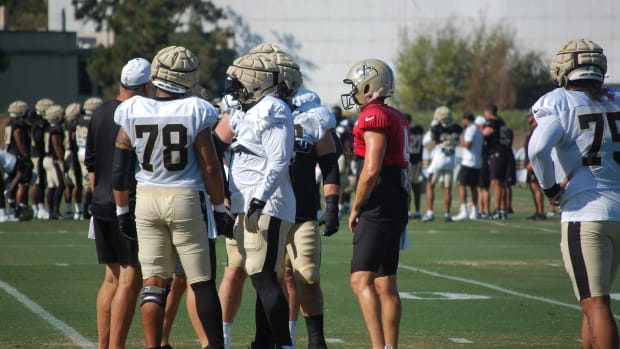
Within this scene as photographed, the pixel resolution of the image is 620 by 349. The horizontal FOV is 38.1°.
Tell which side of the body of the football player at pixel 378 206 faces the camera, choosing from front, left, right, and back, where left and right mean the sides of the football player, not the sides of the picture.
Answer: left

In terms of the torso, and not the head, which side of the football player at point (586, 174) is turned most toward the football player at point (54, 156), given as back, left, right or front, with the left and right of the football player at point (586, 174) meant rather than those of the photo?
front

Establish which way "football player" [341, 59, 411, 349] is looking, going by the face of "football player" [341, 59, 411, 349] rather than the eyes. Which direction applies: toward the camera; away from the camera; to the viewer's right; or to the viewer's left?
to the viewer's left

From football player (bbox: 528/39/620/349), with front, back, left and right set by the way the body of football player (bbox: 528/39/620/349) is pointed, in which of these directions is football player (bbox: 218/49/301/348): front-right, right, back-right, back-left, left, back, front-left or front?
front-left

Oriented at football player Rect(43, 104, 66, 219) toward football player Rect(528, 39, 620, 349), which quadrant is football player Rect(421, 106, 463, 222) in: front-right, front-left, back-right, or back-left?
front-left

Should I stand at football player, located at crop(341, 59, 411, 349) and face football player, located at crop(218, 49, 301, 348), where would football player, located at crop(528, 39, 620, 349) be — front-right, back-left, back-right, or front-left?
back-left

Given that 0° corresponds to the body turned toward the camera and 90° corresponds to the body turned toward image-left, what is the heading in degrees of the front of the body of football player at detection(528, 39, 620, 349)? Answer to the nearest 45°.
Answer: approximately 135°

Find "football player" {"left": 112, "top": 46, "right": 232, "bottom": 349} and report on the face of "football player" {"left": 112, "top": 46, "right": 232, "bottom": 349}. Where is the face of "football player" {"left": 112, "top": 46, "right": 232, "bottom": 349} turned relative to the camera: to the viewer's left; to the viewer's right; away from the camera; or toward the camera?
away from the camera

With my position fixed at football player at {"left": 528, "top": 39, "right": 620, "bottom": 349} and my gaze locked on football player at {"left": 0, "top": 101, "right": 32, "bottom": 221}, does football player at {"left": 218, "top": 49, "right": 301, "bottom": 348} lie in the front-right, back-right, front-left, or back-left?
front-left

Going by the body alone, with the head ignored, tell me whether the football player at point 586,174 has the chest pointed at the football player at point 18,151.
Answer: yes

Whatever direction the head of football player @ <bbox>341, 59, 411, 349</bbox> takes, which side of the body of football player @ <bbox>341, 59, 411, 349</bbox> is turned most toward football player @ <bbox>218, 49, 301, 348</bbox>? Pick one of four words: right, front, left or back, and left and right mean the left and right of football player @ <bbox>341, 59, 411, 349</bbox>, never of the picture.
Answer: front
